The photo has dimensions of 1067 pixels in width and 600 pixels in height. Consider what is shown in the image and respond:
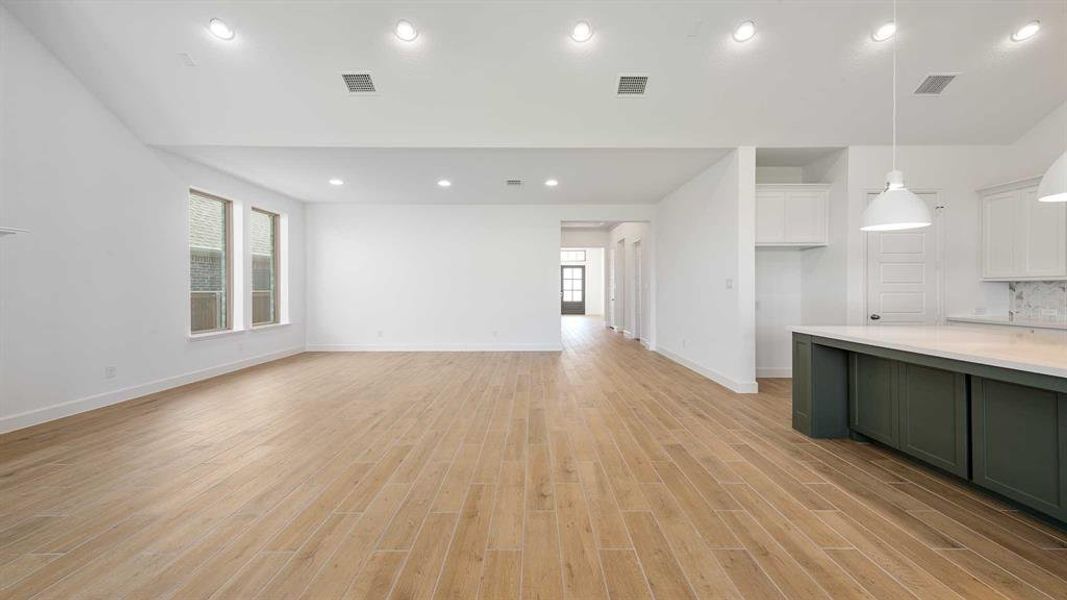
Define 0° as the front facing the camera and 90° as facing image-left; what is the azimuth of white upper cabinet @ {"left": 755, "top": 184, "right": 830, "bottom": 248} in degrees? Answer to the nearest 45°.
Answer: approximately 0°

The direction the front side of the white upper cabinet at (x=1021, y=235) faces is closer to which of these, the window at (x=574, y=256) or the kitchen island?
the kitchen island

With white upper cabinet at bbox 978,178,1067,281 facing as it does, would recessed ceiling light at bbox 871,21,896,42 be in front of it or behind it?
in front

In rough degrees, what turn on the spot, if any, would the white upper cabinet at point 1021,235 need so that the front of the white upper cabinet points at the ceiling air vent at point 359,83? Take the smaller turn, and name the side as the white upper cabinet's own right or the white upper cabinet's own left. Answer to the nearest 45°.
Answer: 0° — it already faces it

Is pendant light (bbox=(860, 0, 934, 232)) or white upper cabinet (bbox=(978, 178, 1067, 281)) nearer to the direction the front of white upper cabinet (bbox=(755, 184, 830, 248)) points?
the pendant light

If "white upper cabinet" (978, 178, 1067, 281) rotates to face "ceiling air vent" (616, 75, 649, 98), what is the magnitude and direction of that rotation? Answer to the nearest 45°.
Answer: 0° — it already faces it

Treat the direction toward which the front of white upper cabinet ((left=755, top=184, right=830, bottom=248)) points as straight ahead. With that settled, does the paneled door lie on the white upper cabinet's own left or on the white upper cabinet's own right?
on the white upper cabinet's own left

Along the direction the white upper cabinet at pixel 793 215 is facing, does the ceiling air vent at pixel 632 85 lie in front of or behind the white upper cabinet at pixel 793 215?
in front

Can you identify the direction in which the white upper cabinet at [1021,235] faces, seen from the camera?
facing the viewer and to the left of the viewer

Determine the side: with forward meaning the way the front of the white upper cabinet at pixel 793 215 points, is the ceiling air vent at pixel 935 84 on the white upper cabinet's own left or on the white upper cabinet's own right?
on the white upper cabinet's own left

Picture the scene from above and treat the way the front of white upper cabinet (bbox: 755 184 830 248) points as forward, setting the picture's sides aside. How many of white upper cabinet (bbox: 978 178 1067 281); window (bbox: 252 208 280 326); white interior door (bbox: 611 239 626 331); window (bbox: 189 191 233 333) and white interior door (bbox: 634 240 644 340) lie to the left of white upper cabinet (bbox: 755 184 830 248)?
1

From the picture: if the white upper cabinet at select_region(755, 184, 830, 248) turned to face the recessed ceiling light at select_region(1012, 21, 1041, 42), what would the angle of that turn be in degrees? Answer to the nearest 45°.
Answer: approximately 45° to its left

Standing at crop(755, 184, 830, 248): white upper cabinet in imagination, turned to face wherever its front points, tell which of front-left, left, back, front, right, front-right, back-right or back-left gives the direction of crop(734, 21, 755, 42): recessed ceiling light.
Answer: front

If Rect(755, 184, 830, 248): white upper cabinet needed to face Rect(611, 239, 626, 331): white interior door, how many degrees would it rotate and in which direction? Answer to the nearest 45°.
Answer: approximately 135° to its right

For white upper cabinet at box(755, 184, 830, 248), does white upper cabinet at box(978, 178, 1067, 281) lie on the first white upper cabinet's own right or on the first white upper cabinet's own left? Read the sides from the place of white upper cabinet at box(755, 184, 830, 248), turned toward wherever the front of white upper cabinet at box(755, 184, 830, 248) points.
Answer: on the first white upper cabinet's own left

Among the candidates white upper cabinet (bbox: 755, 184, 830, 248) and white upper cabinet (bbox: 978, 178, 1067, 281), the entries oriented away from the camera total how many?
0

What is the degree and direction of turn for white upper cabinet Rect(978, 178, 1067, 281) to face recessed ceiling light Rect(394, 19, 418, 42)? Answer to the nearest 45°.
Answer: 0° — it already faces it
